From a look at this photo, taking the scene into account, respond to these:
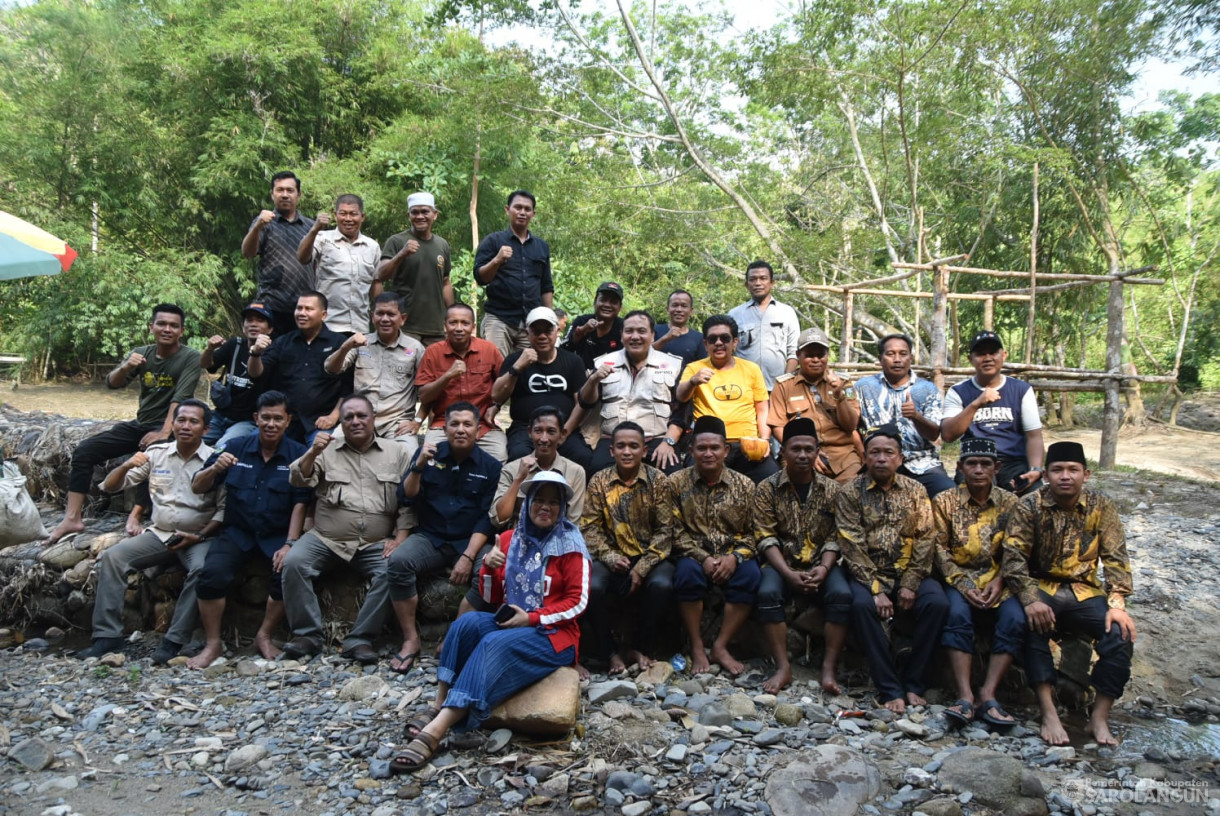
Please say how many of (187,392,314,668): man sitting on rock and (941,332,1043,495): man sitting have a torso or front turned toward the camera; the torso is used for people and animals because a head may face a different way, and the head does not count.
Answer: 2

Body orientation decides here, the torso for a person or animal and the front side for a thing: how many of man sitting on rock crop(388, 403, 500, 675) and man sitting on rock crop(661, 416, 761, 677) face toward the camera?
2

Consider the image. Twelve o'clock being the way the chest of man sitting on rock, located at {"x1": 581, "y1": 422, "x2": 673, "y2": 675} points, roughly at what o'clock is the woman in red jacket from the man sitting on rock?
The woman in red jacket is roughly at 1 o'clock from the man sitting on rock.

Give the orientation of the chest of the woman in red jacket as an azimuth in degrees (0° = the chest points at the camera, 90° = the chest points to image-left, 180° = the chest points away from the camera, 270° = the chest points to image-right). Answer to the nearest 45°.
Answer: approximately 45°

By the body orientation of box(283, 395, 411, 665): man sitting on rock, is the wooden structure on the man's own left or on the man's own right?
on the man's own left

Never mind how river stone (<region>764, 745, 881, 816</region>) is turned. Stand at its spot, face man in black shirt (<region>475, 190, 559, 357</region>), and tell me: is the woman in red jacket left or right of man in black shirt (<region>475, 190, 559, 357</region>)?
left

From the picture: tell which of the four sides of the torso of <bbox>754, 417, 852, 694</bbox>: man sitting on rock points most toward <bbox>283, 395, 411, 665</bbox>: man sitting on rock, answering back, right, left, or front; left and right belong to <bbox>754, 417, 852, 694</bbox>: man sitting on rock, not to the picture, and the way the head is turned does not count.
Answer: right

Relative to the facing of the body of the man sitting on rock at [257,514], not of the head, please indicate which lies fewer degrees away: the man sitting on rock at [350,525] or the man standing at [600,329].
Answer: the man sitting on rock

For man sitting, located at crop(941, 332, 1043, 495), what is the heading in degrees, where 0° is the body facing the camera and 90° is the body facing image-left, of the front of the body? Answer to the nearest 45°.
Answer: approximately 0°

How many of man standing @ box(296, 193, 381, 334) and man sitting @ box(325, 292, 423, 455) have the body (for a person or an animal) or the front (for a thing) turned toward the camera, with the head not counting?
2

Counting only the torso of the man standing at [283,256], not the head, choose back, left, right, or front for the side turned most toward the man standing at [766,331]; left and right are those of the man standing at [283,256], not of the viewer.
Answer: left

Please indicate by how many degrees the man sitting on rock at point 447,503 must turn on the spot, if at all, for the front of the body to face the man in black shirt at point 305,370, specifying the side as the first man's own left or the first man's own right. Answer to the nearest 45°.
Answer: approximately 135° to the first man's own right
